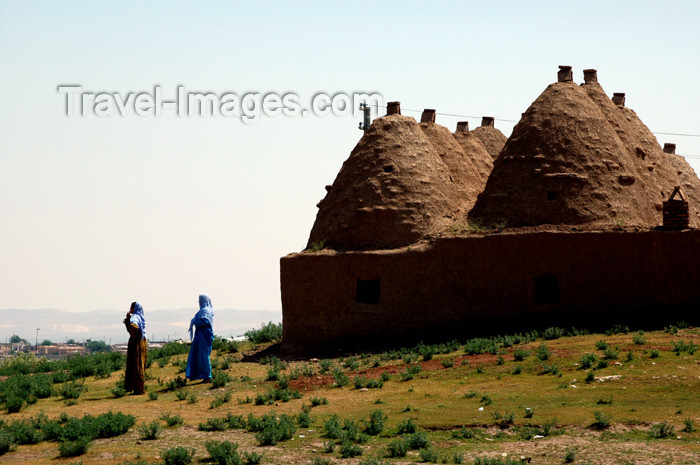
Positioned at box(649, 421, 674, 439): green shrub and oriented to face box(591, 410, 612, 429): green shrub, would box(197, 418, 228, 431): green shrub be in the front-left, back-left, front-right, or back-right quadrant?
front-left

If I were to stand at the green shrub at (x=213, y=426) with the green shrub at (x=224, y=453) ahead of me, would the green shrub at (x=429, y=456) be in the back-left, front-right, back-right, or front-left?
front-left

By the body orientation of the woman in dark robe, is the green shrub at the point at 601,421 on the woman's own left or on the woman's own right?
on the woman's own left

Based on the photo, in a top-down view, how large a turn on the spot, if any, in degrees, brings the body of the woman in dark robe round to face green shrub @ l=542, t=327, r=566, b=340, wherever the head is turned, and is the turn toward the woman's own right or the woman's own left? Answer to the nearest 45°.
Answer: approximately 180°

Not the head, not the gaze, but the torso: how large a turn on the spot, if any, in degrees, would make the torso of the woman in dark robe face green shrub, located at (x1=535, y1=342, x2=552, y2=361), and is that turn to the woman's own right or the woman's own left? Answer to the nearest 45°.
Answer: approximately 180°

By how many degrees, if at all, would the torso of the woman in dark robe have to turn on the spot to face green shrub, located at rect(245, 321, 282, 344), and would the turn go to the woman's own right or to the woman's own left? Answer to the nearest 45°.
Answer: approximately 135° to the woman's own right

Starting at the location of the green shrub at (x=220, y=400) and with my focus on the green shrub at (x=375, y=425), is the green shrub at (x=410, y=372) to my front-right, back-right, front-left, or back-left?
back-left

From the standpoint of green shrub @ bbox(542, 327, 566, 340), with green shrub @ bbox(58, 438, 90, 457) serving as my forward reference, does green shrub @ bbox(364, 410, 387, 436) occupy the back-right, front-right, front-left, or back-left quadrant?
front-left

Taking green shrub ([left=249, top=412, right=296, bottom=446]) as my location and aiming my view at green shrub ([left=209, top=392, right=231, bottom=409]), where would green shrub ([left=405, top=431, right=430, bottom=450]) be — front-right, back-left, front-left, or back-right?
back-right
